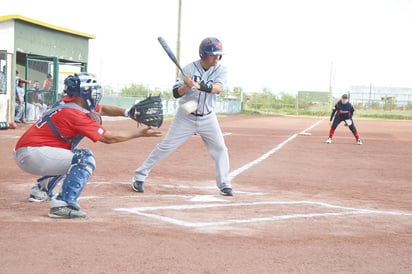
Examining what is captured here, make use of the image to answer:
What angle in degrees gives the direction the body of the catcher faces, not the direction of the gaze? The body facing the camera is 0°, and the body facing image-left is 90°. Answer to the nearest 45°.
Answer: approximately 270°

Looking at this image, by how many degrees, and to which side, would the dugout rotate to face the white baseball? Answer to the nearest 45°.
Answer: approximately 45° to its right

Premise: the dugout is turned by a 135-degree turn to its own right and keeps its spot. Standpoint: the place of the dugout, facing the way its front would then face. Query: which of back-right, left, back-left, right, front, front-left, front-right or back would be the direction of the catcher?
left

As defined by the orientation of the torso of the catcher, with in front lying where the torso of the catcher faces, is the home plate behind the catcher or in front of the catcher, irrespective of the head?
in front

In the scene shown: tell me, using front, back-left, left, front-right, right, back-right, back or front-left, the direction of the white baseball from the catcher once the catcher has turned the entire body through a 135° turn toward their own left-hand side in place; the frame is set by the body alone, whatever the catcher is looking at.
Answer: right
